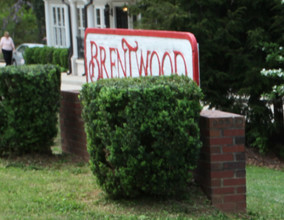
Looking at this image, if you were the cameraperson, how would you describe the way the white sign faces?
facing the viewer and to the left of the viewer

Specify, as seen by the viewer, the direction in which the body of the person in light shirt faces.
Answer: toward the camera

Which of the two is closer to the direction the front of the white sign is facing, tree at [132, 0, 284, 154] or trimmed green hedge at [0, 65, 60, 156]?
the trimmed green hedge

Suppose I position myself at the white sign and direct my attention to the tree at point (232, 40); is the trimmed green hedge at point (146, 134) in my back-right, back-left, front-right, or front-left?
back-right

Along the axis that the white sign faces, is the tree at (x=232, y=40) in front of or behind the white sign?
behind

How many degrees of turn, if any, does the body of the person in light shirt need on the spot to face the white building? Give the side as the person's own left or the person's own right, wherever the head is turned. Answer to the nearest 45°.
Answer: approximately 90° to the person's own left

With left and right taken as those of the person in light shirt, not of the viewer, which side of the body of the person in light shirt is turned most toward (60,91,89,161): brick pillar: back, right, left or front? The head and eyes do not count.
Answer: front

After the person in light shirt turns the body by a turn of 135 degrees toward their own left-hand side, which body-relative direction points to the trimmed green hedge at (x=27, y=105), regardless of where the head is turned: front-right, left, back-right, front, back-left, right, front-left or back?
back-right

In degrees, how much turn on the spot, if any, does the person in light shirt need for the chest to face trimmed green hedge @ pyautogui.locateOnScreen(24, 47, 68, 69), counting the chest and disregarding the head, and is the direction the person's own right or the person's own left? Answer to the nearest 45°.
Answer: approximately 90° to the person's own left

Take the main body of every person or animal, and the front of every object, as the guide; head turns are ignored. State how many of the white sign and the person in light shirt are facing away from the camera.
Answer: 0

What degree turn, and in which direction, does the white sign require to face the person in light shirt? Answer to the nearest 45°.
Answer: approximately 135° to its right
